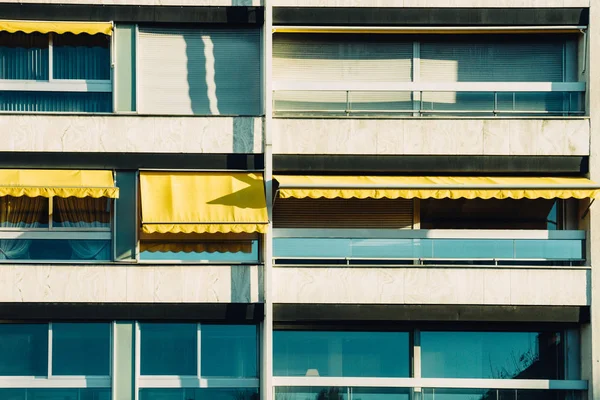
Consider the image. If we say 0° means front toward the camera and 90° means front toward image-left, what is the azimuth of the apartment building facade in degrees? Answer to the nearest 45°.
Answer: approximately 0°
